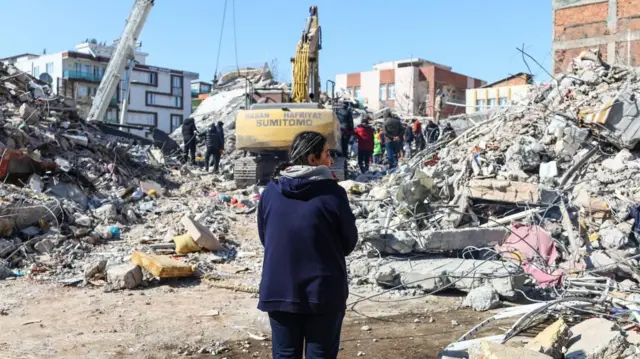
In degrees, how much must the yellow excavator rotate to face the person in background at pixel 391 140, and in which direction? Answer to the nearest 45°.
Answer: approximately 45° to its right

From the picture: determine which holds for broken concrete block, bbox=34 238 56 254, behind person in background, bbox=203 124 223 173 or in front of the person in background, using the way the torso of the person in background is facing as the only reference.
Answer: behind

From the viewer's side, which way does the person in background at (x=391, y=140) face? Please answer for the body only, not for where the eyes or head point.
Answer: away from the camera

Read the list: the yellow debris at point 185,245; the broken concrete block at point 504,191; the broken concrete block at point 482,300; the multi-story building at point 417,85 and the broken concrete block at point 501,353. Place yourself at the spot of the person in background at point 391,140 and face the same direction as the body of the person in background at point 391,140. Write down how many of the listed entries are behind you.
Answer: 4

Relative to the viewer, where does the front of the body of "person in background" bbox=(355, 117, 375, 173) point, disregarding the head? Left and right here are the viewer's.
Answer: facing away from the viewer

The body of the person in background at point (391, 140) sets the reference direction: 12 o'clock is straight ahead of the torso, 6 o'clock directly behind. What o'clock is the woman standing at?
The woman standing is roughly at 6 o'clock from the person in background.

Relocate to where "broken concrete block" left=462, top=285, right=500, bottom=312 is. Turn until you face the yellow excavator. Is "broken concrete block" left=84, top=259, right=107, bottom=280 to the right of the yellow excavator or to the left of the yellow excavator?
left

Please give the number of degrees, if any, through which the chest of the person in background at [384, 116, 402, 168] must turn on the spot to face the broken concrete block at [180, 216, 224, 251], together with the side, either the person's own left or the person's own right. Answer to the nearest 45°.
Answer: approximately 180°

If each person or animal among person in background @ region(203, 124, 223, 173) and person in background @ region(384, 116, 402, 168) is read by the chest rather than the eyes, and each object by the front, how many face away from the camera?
2

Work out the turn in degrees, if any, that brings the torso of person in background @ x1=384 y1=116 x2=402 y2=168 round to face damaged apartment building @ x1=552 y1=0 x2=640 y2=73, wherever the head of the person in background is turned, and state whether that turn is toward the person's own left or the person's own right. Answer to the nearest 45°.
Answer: approximately 90° to the person's own right

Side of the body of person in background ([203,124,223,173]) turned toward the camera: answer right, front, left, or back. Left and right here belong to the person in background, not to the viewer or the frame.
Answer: back

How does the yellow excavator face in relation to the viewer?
away from the camera

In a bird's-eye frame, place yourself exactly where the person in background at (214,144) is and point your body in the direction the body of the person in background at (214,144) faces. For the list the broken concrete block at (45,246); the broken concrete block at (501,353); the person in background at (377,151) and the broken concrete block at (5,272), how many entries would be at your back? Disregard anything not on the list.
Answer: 3

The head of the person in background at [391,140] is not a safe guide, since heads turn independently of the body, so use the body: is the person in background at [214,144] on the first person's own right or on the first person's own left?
on the first person's own left

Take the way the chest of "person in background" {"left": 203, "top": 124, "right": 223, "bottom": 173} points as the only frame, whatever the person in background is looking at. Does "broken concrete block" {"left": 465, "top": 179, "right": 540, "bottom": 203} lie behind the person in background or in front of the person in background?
behind
